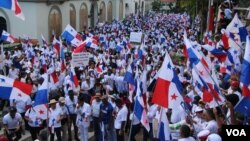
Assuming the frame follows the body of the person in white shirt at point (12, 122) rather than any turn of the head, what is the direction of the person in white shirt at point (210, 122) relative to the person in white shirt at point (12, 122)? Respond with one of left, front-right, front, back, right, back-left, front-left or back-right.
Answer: front-left

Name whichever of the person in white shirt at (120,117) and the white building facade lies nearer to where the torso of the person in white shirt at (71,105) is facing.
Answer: the person in white shirt

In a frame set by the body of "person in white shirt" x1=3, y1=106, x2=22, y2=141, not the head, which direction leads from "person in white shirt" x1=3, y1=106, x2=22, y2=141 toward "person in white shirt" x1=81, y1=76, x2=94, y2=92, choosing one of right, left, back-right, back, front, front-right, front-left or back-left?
back-left

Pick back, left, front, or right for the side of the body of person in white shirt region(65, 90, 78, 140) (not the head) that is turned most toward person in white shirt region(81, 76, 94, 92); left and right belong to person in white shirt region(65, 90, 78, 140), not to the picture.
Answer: back

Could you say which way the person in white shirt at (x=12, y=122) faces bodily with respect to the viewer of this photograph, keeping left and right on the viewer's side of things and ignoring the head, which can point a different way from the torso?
facing the viewer

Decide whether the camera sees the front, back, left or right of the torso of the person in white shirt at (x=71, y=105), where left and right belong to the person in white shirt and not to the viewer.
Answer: front

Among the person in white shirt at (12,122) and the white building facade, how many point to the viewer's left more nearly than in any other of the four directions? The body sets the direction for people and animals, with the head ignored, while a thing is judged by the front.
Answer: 0
